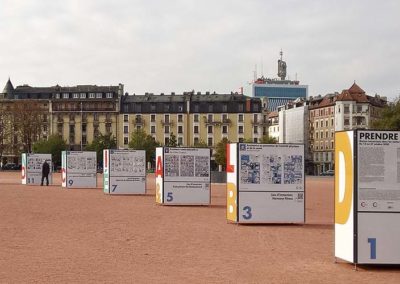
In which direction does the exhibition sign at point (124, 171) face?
toward the camera

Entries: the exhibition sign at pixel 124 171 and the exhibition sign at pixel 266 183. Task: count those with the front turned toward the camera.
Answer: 2

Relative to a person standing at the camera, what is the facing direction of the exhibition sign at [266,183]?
facing the viewer

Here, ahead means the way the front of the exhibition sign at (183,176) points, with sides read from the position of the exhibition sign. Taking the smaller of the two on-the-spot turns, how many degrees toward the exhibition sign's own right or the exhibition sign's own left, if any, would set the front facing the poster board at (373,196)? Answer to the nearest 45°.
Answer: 0° — it already faces it

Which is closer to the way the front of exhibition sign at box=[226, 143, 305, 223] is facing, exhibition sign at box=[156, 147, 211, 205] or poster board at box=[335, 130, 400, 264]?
the poster board

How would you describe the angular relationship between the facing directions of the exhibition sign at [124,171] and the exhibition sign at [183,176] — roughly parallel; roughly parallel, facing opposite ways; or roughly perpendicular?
roughly parallel

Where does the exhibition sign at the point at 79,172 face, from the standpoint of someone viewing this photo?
facing the viewer

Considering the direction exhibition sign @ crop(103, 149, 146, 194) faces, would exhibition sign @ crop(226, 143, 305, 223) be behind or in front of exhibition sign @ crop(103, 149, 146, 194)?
in front

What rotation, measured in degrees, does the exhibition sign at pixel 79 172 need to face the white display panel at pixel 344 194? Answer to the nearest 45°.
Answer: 0° — it already faces it

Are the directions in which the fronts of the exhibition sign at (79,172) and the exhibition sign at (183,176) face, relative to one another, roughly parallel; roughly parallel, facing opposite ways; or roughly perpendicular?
roughly parallel

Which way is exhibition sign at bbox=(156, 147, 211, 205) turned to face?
toward the camera

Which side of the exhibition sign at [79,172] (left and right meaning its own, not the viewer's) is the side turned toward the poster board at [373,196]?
front

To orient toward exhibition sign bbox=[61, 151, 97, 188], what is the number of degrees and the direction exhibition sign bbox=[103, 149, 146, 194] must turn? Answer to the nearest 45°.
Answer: approximately 180°
